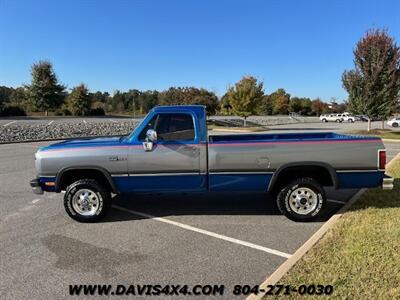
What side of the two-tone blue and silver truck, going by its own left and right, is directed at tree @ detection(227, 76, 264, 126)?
right

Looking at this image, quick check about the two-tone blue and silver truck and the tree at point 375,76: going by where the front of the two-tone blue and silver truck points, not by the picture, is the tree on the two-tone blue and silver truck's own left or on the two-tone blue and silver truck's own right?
on the two-tone blue and silver truck's own right

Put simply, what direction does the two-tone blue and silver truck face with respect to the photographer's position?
facing to the left of the viewer

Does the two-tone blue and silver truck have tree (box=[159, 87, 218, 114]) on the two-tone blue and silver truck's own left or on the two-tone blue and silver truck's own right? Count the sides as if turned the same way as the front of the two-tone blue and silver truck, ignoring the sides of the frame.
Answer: on the two-tone blue and silver truck's own right
